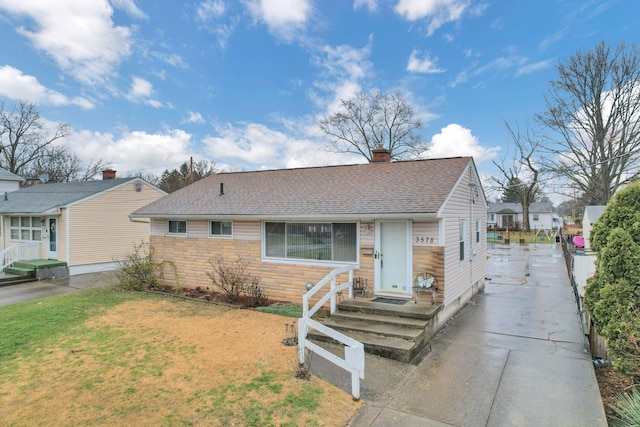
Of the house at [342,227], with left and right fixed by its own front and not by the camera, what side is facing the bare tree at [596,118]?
back

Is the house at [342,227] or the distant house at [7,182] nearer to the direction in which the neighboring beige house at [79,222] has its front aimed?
the house

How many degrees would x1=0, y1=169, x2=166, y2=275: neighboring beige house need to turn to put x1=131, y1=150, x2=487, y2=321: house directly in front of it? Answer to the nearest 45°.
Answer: approximately 90° to its left

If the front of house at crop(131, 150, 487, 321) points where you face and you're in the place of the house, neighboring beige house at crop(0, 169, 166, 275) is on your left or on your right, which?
on your right

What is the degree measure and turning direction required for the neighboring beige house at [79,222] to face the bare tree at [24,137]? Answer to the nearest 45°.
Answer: approximately 135° to its right

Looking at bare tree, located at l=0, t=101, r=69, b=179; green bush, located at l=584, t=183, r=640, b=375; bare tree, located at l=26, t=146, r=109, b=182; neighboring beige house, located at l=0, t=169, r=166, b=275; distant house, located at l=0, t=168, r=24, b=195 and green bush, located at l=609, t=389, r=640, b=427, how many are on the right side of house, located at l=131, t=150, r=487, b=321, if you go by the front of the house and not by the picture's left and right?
4

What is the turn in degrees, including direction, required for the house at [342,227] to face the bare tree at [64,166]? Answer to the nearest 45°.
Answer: approximately 90° to its right

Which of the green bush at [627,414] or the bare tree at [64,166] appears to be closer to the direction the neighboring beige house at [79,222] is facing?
the green bush

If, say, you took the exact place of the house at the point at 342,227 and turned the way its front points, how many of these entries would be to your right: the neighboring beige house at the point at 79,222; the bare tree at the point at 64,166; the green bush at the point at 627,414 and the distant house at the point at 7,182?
3

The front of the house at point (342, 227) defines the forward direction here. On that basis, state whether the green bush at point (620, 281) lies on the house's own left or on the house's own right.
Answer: on the house's own left

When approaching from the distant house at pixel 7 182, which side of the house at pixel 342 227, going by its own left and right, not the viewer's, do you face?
right

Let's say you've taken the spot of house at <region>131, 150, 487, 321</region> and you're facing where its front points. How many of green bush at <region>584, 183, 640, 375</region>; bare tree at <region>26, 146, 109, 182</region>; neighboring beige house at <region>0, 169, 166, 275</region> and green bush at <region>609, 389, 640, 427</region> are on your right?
2

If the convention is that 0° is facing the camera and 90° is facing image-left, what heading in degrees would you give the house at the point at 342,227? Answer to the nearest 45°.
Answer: approximately 45°

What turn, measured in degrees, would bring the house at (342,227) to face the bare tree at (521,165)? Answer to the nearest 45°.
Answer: approximately 180°

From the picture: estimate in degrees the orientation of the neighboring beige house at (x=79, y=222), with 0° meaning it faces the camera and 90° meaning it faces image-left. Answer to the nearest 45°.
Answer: approximately 45°
